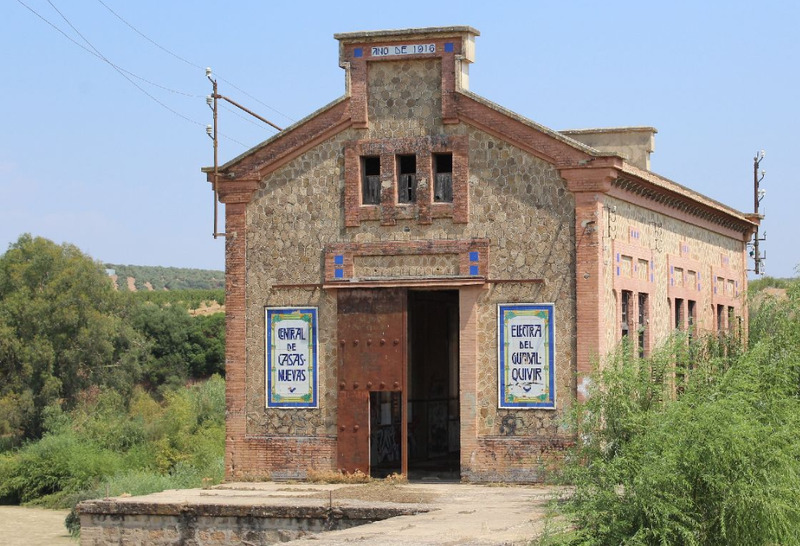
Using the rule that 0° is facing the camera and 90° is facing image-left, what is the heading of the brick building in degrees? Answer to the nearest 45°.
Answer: approximately 0°

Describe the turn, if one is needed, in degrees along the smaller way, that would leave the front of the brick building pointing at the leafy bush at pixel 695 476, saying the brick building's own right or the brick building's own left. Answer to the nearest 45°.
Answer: approximately 45° to the brick building's own left

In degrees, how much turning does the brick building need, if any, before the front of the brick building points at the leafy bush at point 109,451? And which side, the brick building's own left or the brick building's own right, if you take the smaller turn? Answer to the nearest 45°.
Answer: approximately 135° to the brick building's own right
